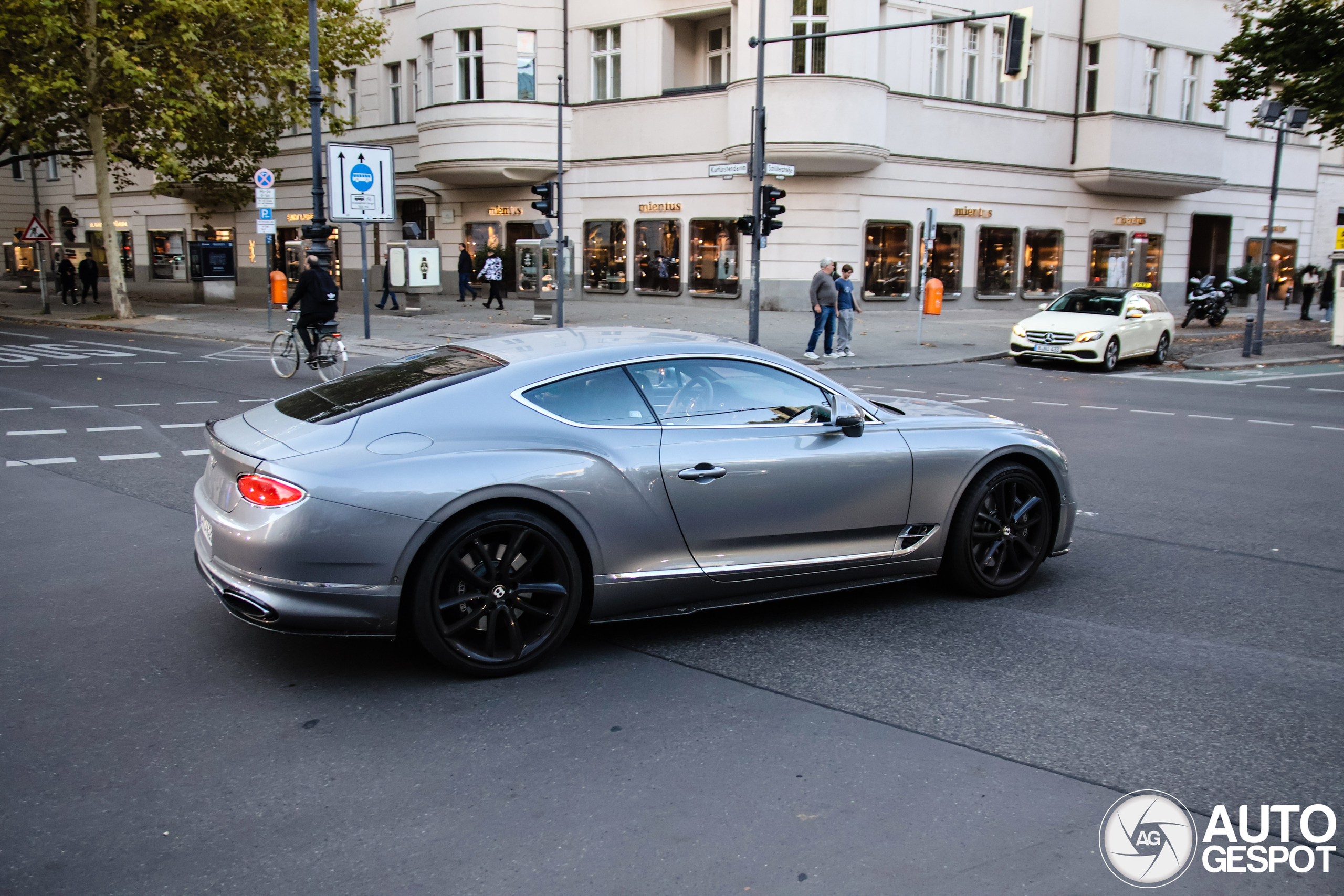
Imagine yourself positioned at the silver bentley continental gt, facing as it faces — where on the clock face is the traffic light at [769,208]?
The traffic light is roughly at 11 o'clock from the silver bentley continental gt.

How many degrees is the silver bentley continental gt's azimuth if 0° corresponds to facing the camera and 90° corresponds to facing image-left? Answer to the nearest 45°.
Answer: approximately 225°

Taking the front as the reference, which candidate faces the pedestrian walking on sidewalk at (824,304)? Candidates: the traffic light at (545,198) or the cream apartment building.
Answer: the cream apartment building

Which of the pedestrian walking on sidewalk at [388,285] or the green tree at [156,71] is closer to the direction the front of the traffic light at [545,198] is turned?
the green tree

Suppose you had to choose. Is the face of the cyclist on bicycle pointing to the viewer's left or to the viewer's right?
to the viewer's left

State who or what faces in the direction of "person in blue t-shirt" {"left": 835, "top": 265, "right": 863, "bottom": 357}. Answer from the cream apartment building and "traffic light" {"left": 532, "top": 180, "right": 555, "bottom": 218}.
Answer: the cream apartment building

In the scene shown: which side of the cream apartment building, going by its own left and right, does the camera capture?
front

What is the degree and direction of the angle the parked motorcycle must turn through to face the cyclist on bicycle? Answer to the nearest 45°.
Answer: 0° — it already faces them

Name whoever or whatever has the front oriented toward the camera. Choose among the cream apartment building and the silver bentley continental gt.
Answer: the cream apartment building

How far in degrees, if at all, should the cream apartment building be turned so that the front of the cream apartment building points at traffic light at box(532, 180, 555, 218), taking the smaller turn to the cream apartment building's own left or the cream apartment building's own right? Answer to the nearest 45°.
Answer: approximately 45° to the cream apartment building's own right

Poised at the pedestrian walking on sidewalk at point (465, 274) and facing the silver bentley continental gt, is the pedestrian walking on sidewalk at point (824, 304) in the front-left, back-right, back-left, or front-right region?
front-left

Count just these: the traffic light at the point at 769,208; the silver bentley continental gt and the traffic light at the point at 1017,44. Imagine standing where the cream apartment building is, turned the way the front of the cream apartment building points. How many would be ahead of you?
3

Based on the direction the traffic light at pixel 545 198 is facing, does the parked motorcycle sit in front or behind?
behind
